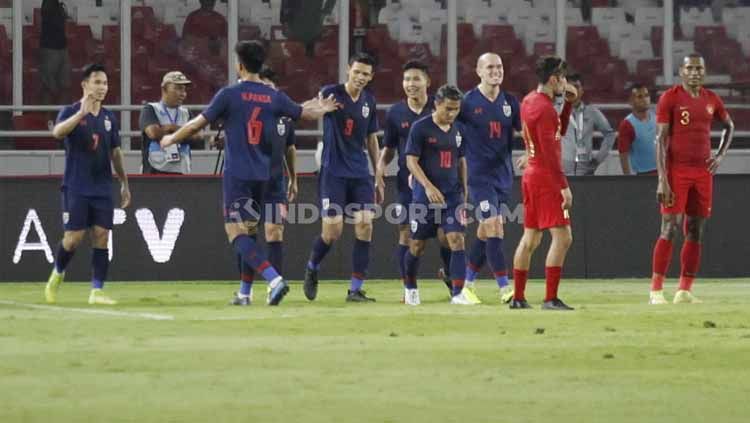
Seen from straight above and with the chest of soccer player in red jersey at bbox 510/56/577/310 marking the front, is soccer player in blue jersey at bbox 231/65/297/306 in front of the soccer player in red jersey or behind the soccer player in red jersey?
behind

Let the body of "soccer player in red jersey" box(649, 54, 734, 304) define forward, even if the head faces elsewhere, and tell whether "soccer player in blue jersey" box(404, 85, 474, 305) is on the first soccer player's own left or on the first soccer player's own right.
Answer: on the first soccer player's own right

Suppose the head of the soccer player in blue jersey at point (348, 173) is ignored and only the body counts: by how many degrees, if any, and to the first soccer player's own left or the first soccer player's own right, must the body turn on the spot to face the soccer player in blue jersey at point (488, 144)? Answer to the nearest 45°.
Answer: approximately 90° to the first soccer player's own left

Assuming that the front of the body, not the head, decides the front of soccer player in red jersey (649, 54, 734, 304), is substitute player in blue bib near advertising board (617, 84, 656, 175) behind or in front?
behind

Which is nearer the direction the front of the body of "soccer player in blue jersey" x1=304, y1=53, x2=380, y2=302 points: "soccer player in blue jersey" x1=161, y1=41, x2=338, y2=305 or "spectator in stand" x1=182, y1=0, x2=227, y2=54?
the soccer player in blue jersey

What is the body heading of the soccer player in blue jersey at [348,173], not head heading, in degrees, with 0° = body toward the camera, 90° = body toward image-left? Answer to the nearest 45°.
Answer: approximately 0°

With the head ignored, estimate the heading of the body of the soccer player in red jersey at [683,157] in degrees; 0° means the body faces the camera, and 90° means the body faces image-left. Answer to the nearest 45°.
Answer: approximately 0°
